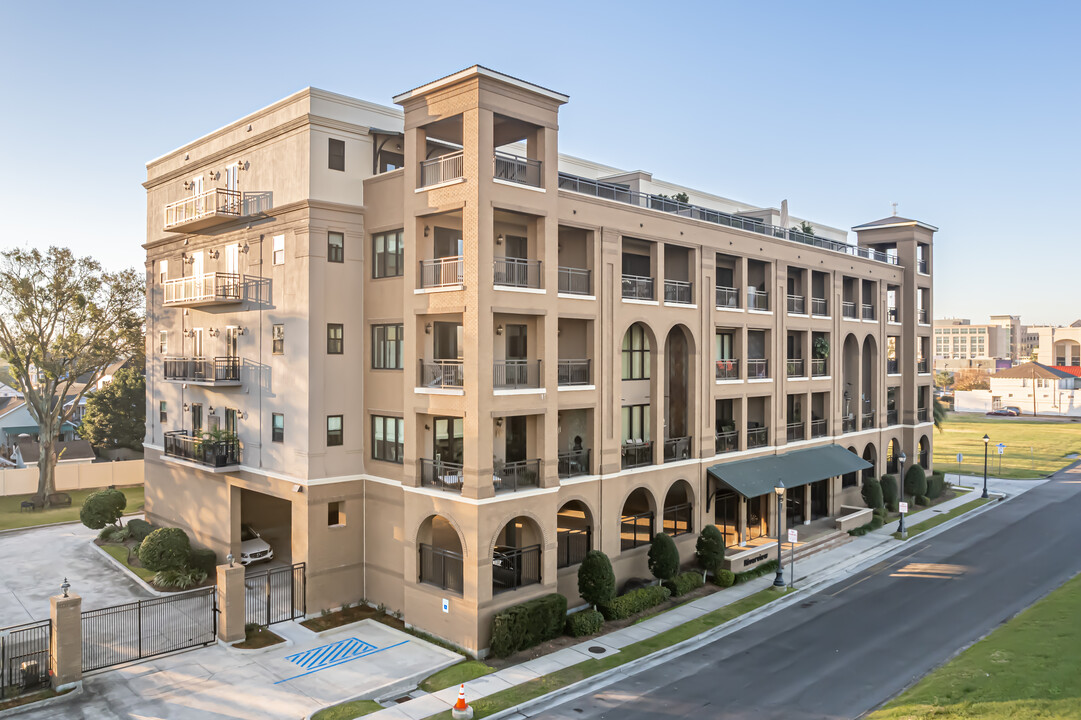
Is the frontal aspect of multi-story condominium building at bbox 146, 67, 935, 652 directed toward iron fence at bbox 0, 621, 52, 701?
no

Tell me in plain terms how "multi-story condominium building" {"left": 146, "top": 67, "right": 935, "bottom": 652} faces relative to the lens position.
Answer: facing the viewer and to the right of the viewer

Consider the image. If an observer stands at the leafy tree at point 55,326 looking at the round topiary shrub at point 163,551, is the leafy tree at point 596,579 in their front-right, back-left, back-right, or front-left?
front-left

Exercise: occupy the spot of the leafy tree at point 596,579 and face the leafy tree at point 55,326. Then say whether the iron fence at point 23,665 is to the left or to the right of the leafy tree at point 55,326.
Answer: left

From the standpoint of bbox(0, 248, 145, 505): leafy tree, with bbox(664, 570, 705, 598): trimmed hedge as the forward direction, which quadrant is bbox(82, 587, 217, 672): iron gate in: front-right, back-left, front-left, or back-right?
front-right

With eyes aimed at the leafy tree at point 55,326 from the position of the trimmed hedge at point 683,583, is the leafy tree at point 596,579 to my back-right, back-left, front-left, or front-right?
front-left

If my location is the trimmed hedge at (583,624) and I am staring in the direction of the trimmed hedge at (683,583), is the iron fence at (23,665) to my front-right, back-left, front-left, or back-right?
back-left

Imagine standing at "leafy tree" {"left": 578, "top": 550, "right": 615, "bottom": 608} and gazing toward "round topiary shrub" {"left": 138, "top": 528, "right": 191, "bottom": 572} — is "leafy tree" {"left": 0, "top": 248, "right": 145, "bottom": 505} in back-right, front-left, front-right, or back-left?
front-right
